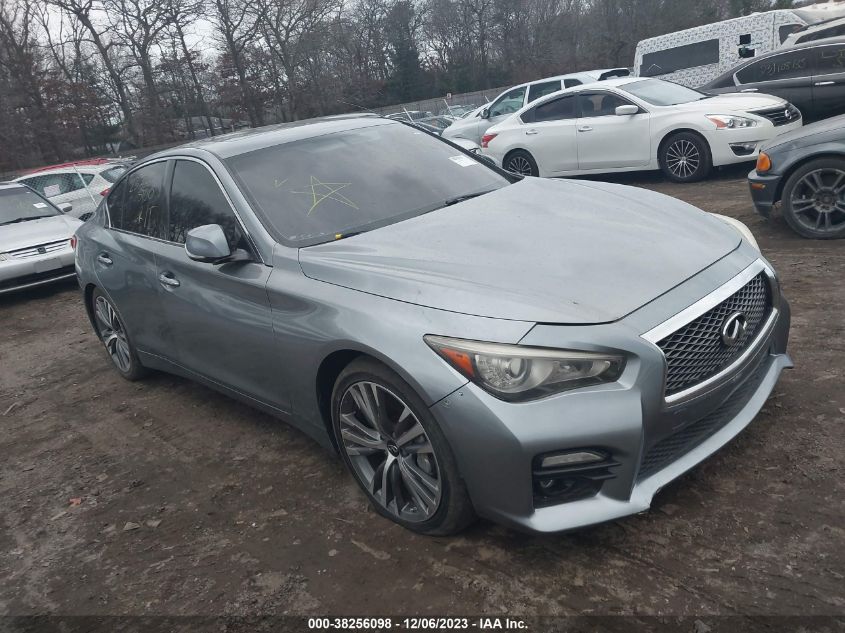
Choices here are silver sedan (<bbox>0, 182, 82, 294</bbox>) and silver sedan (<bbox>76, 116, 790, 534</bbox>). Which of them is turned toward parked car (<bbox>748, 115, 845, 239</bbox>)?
silver sedan (<bbox>0, 182, 82, 294</bbox>)

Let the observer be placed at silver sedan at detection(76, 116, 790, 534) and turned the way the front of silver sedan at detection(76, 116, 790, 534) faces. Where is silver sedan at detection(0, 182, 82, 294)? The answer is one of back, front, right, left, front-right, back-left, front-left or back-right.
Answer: back

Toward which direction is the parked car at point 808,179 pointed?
to the viewer's left

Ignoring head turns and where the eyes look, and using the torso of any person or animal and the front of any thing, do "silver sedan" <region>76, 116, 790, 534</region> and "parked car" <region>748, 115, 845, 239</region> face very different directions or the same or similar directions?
very different directions

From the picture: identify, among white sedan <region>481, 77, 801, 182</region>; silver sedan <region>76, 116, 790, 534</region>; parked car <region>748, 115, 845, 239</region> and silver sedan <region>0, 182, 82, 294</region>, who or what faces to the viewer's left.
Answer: the parked car

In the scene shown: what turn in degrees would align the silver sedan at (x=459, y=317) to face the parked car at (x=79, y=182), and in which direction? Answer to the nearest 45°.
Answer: approximately 180°

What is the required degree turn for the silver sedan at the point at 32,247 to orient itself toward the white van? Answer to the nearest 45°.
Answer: approximately 45° to its left

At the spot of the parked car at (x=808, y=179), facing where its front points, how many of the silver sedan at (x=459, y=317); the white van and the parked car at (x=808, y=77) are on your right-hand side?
2

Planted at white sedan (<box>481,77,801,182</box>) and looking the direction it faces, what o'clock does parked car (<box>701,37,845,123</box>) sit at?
The parked car is roughly at 10 o'clock from the white sedan.

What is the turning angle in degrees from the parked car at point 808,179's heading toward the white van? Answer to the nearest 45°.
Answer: approximately 90° to its right

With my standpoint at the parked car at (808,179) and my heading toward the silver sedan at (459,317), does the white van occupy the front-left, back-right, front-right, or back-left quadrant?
back-right

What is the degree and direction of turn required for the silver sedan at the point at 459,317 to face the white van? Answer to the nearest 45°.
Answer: approximately 90° to its left
